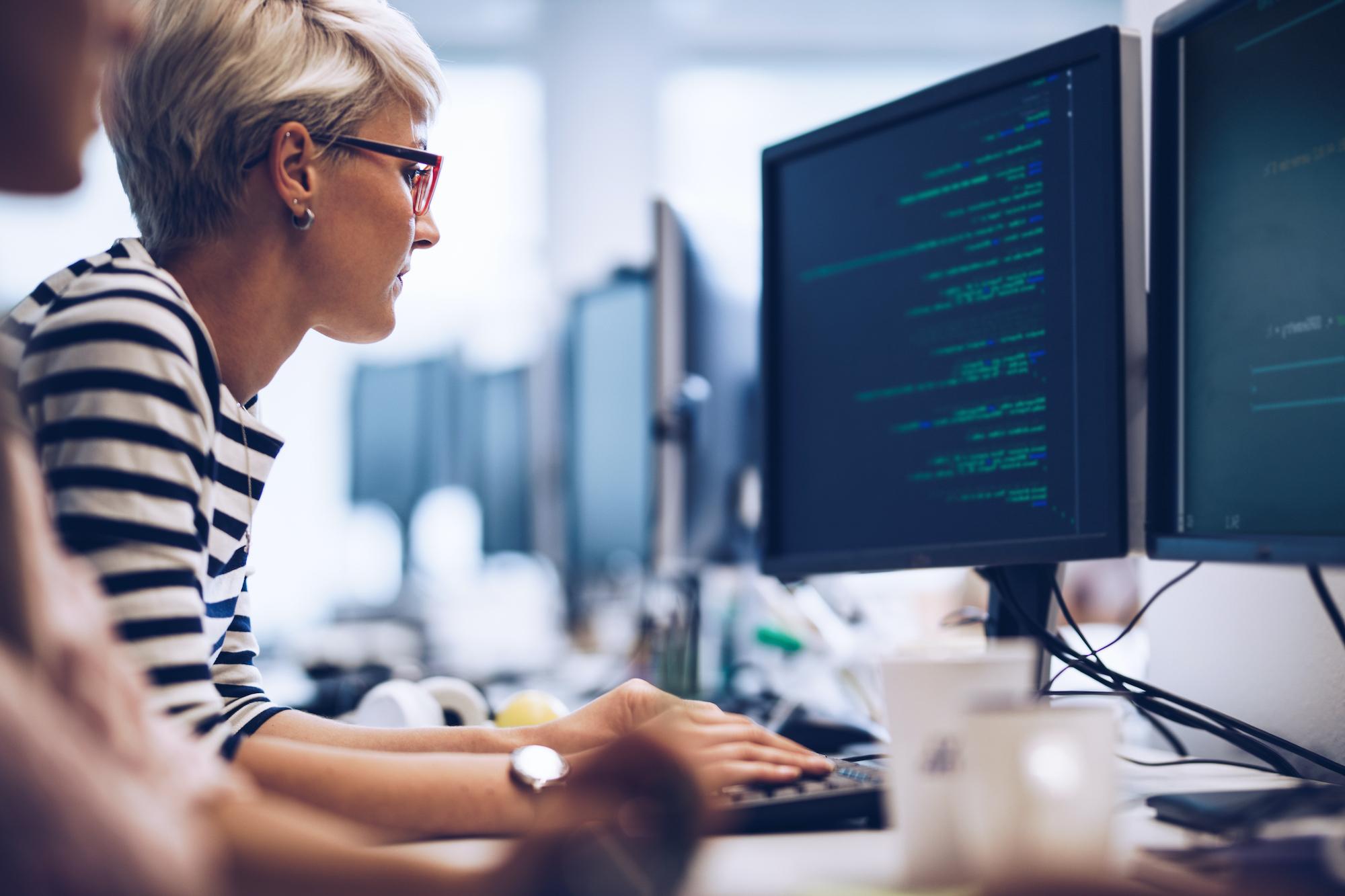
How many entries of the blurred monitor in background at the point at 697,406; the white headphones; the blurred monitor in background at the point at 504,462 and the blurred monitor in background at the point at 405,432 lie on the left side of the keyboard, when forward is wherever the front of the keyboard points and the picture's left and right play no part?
0

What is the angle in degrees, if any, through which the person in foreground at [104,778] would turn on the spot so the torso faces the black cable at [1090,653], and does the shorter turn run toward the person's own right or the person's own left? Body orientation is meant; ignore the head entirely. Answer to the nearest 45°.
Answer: approximately 45° to the person's own left

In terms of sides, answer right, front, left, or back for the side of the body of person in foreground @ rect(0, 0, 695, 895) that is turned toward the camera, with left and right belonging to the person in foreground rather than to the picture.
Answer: right

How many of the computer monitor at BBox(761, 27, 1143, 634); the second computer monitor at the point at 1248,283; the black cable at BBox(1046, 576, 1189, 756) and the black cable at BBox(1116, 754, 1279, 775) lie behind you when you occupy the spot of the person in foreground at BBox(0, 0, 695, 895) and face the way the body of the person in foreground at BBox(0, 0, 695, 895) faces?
0

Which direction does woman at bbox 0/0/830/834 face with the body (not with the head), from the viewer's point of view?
to the viewer's right

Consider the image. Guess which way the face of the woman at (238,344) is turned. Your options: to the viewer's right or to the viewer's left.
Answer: to the viewer's right

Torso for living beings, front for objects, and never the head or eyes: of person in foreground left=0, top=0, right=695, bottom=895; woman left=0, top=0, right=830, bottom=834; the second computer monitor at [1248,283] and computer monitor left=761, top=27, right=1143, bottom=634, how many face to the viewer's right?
2

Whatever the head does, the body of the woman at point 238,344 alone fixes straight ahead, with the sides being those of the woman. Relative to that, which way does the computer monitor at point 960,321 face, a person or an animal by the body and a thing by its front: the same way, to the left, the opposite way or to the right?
the opposite way

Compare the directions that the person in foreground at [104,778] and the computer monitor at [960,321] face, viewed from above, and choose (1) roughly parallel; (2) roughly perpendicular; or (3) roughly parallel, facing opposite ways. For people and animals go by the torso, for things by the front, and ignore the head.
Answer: roughly parallel, facing opposite ways

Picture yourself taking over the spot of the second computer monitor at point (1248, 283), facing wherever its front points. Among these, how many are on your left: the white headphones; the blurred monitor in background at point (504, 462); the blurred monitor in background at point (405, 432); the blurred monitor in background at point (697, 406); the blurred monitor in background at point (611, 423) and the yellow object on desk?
0

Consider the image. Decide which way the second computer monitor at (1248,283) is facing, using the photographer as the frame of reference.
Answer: facing the viewer and to the left of the viewer

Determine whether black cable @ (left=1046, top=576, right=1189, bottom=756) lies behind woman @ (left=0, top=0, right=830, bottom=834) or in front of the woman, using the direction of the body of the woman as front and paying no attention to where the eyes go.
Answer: in front

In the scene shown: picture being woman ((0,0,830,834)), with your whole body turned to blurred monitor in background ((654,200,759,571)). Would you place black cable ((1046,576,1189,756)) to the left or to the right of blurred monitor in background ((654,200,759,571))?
right

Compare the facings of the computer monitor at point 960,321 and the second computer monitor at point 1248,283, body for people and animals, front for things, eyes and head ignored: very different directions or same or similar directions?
same or similar directions

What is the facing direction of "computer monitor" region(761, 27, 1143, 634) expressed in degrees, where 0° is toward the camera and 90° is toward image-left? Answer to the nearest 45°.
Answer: approximately 45°

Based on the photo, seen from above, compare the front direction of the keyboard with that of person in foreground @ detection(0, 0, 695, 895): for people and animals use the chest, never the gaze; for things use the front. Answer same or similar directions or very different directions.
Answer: very different directions
